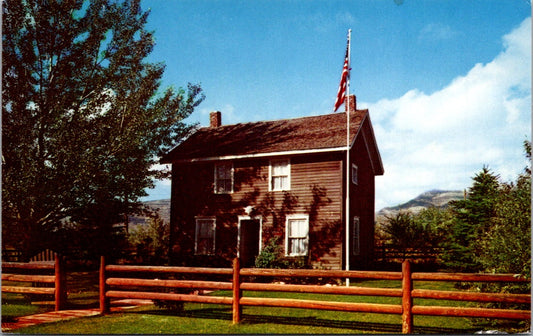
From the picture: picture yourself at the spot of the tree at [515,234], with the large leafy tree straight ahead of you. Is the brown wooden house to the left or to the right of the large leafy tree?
right

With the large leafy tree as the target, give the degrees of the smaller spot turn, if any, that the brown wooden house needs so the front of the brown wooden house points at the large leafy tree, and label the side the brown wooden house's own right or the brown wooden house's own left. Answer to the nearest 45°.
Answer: approximately 45° to the brown wooden house's own right

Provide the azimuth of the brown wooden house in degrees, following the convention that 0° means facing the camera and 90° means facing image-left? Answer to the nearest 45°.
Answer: approximately 0°

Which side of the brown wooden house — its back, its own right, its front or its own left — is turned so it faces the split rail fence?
front

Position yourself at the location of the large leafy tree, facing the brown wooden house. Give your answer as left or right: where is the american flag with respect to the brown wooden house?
right

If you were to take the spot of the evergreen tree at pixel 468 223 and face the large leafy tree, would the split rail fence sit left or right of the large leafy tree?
left
